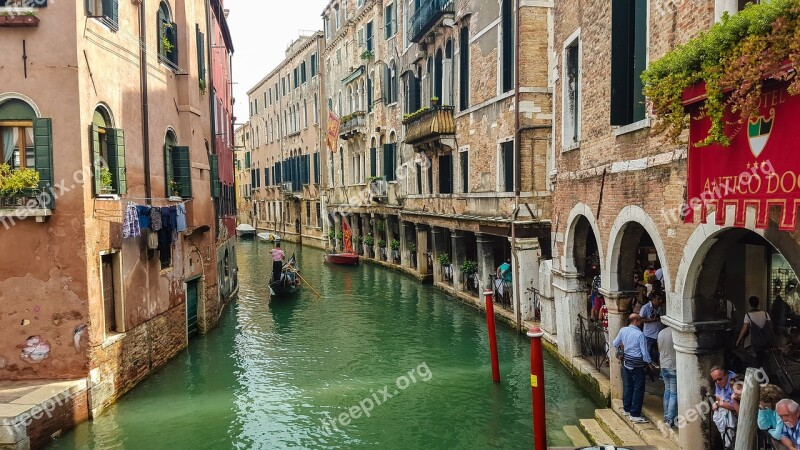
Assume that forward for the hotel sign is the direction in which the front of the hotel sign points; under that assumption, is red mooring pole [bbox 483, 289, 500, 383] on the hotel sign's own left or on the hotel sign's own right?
on the hotel sign's own right

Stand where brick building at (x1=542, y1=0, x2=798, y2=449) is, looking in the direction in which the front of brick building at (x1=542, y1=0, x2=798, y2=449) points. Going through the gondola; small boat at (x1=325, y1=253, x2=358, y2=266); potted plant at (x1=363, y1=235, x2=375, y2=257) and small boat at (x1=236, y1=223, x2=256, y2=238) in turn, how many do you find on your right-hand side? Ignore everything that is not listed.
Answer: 4

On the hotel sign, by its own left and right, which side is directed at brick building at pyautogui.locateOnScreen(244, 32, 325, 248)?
right

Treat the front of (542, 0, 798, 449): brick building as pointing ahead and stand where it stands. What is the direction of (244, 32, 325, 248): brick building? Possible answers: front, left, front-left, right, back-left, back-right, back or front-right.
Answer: right

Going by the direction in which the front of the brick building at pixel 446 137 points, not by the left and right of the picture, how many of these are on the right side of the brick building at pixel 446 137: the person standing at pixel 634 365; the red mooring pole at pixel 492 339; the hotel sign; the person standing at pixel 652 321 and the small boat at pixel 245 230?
1

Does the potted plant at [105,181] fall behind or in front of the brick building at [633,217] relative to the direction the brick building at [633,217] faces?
in front

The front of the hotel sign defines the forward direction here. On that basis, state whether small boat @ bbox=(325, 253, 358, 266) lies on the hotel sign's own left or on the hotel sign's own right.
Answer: on the hotel sign's own right

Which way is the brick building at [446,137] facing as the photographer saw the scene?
facing the viewer and to the left of the viewer

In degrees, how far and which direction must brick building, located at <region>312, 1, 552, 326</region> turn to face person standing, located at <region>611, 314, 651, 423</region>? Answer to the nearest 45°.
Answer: approximately 45° to its left

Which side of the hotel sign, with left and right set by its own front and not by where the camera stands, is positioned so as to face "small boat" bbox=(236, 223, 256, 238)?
right

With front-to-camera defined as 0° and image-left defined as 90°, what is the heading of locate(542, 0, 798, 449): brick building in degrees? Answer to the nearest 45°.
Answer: approximately 45°
